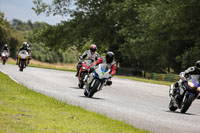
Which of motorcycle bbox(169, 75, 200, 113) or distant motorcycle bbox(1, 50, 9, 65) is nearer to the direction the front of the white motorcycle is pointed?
the motorcycle

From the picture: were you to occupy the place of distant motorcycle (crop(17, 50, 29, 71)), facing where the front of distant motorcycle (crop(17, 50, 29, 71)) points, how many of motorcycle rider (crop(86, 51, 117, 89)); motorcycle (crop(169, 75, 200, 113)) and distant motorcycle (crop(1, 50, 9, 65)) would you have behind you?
1

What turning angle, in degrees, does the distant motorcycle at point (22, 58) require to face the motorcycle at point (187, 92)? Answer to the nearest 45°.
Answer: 0° — it already faces it

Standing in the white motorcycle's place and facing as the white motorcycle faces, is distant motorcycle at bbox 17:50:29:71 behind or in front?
behind

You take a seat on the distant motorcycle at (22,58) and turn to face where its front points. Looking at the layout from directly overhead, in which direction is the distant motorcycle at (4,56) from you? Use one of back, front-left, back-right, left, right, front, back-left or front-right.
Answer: back

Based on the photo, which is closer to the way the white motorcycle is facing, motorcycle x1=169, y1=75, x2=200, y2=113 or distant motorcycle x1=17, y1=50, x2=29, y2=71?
the motorcycle

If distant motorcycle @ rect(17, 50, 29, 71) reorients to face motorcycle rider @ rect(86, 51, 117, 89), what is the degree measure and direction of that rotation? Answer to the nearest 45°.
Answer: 0° — it already faces them

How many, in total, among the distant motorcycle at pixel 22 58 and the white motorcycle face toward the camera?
2

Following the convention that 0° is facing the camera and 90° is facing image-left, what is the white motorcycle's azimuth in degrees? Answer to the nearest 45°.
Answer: approximately 0°

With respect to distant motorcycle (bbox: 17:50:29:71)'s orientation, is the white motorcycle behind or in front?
in front

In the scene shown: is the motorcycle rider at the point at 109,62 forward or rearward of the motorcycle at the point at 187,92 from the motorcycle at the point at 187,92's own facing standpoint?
rearward

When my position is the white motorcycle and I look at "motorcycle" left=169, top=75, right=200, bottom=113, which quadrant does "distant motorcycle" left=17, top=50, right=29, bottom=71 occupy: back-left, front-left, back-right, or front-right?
back-left

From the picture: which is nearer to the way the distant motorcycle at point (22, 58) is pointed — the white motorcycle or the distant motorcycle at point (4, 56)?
the white motorcycle

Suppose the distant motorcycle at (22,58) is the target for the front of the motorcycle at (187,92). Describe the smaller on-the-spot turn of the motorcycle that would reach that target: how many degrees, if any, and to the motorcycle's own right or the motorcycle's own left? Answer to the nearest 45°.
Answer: approximately 180°

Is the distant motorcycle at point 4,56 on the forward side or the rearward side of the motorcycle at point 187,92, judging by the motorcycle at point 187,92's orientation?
on the rearward side
